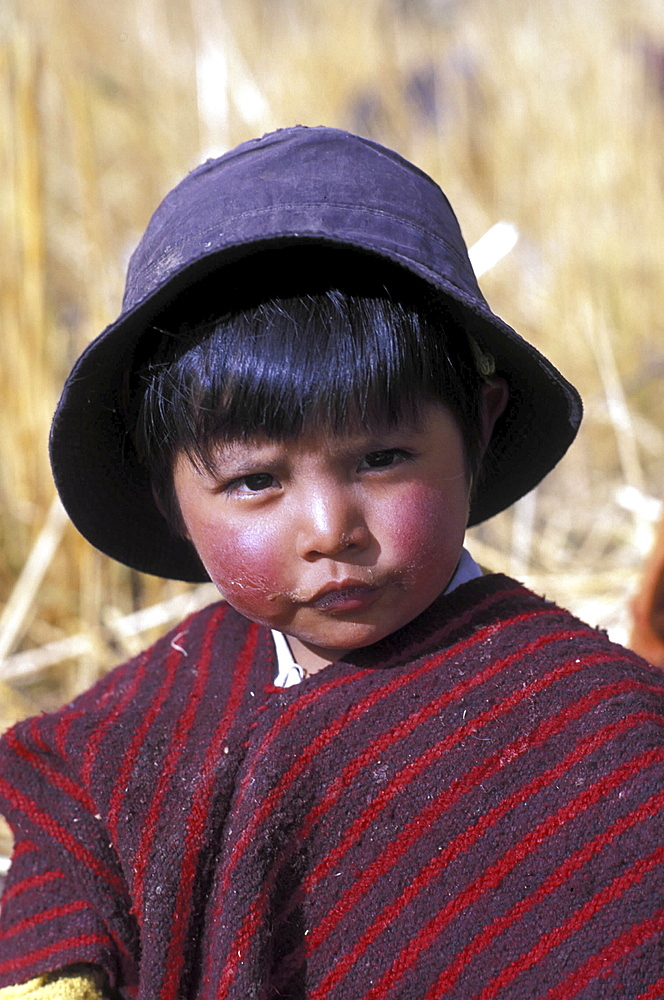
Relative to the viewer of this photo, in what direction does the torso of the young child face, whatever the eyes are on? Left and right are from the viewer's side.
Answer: facing the viewer
